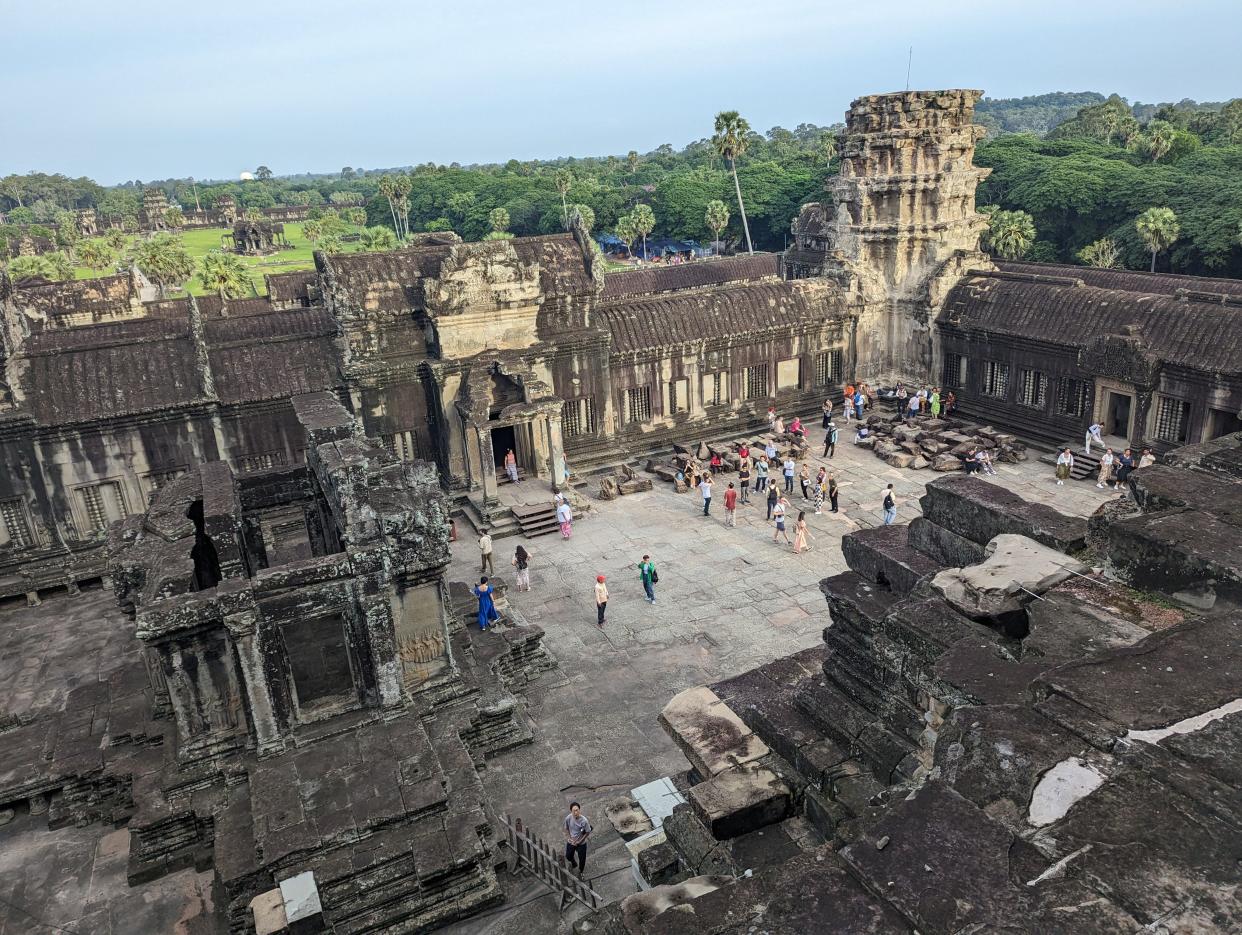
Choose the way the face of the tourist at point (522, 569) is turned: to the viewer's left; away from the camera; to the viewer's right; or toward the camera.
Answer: away from the camera

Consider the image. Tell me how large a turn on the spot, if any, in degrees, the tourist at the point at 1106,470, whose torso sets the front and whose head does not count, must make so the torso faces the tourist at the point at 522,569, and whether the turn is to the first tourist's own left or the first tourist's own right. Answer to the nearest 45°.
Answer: approximately 45° to the first tourist's own right

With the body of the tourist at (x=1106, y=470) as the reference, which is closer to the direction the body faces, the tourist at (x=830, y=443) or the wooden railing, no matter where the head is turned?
the wooden railing

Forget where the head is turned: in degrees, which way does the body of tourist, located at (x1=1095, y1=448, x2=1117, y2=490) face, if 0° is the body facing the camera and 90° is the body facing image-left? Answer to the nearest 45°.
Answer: approximately 0°

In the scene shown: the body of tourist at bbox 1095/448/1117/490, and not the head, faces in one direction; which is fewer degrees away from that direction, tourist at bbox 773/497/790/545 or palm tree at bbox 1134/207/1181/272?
the tourist

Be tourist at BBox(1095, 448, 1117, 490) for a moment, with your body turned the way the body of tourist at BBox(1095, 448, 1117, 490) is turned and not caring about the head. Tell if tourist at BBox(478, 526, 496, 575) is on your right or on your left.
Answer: on your right

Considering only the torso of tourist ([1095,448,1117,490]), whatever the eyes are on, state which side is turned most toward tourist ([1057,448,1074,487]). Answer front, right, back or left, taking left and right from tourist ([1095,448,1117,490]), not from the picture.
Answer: right

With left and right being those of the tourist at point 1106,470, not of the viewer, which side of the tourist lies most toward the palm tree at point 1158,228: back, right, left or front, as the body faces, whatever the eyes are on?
back

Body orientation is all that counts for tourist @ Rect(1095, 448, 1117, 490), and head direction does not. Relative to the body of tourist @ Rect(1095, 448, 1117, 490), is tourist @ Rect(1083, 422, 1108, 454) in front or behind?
behind

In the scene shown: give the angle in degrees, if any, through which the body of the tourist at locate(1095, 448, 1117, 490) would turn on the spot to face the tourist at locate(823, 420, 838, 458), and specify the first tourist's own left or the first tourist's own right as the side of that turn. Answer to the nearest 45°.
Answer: approximately 90° to the first tourist's own right

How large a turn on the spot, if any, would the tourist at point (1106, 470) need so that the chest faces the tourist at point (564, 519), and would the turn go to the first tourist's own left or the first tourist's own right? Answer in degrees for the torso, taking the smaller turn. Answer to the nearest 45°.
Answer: approximately 45° to the first tourist's own right

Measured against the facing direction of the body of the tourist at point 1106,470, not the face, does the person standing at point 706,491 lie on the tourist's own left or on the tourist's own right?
on the tourist's own right
